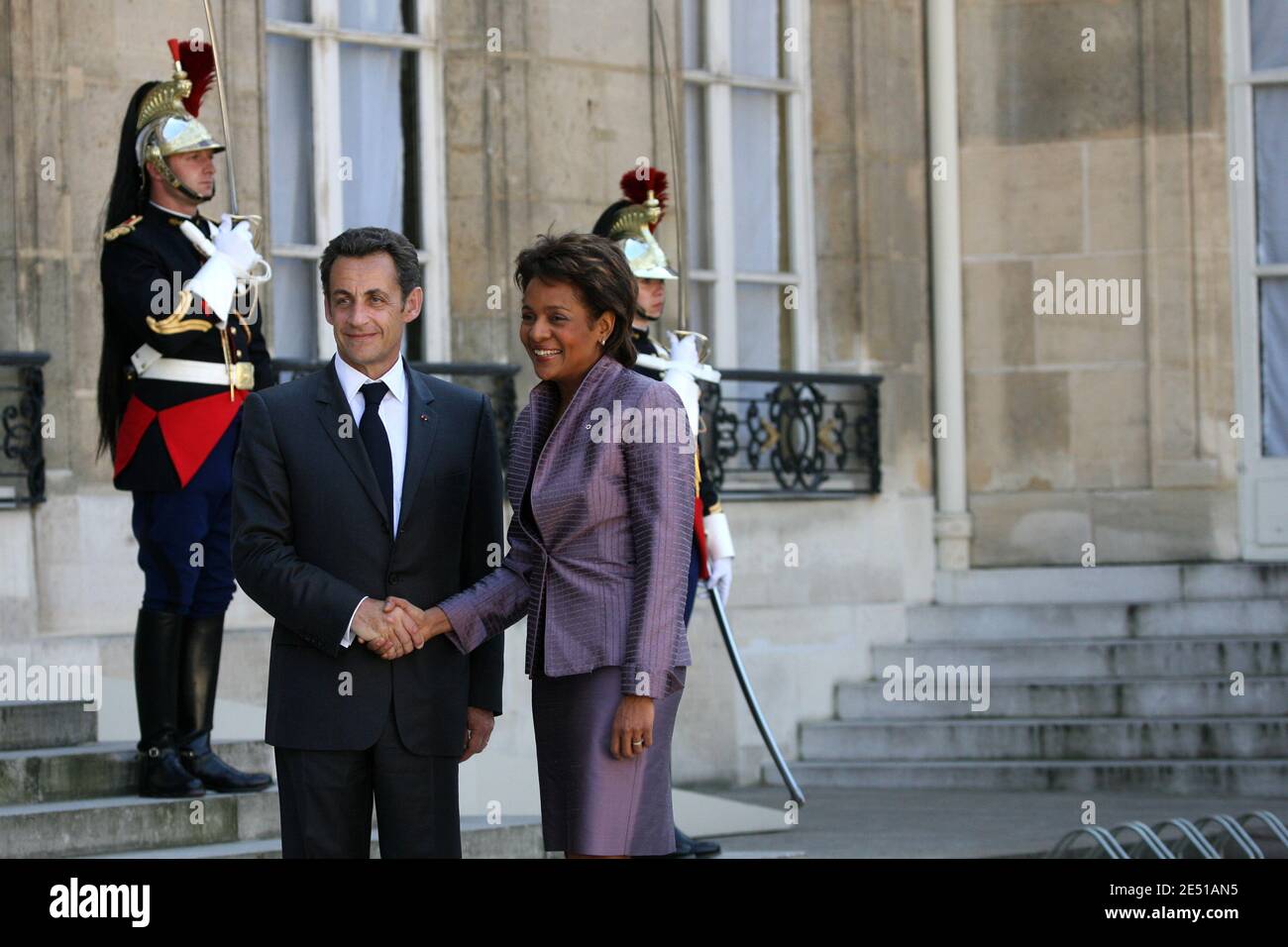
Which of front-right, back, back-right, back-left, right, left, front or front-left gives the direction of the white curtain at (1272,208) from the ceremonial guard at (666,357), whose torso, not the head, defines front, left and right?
front-left

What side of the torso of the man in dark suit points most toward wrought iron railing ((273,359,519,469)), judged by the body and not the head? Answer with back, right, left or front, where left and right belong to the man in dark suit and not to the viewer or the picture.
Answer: back

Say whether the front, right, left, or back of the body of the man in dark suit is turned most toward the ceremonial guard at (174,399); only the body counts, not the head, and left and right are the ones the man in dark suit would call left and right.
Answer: back

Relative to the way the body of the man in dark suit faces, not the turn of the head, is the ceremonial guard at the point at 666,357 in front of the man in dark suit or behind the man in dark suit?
behind

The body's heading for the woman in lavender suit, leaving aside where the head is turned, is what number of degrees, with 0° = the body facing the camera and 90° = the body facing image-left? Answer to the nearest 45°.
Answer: approximately 45°

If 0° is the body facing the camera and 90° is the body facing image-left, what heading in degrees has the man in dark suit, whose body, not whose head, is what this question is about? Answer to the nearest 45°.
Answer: approximately 0°
